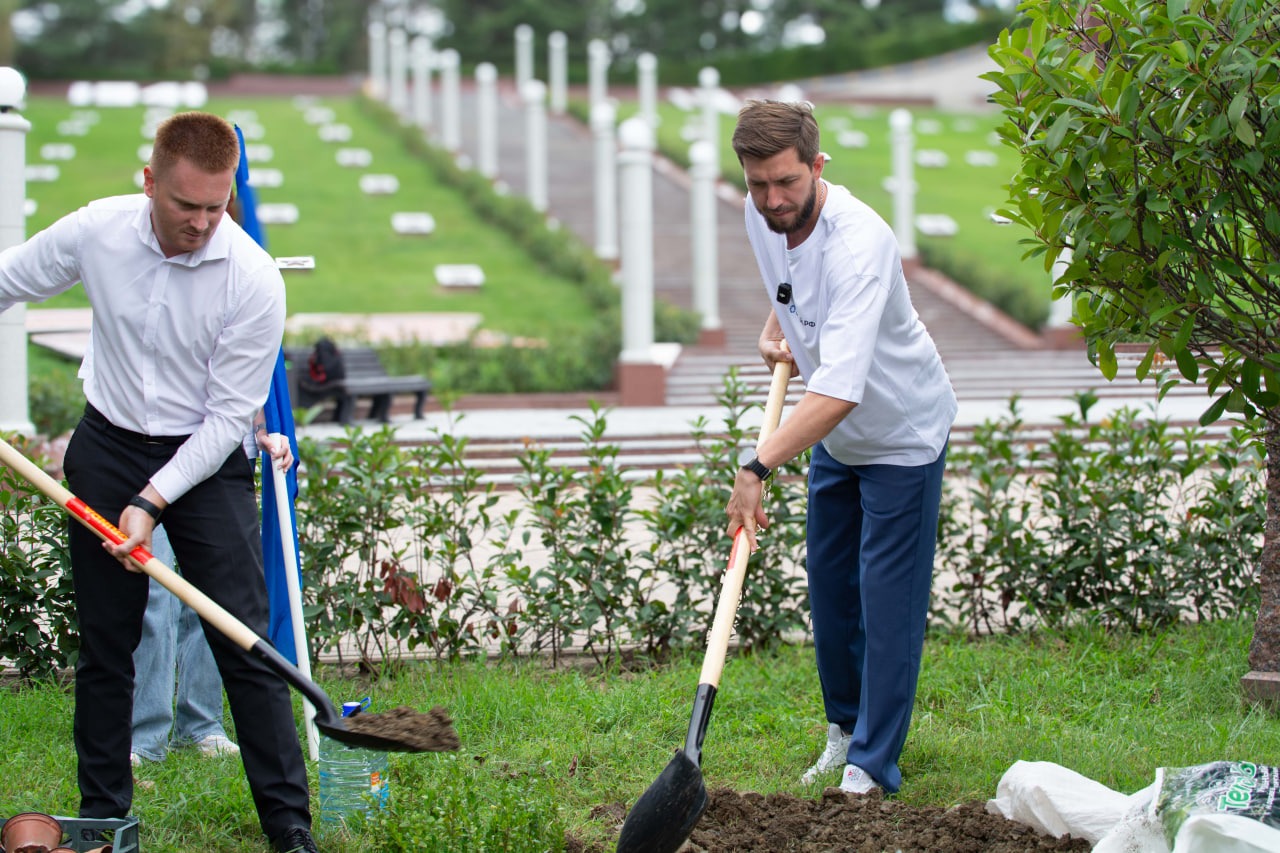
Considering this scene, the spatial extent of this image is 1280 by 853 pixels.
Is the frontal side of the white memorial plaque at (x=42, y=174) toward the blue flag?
yes

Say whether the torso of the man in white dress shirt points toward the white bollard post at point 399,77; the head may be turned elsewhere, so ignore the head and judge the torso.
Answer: no

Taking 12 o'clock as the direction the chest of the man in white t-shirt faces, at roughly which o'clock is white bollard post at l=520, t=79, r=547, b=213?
The white bollard post is roughly at 4 o'clock from the man in white t-shirt.

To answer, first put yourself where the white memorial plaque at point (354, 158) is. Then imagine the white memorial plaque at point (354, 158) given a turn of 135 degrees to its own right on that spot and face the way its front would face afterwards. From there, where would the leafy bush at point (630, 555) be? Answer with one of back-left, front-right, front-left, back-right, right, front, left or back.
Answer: back-left

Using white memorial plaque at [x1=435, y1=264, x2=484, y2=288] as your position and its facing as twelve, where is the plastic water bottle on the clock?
The plastic water bottle is roughly at 12 o'clock from the white memorial plaque.

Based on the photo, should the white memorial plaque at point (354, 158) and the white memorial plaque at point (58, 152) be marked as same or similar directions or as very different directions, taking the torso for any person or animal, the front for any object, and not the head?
same or similar directions

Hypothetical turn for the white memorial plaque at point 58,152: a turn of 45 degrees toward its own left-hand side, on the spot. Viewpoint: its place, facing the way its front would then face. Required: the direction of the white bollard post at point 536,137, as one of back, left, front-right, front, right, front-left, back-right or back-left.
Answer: front

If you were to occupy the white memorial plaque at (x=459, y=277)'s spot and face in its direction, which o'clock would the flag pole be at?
The flag pole is roughly at 12 o'clock from the white memorial plaque.

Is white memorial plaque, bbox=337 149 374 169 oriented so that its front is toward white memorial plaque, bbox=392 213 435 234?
yes

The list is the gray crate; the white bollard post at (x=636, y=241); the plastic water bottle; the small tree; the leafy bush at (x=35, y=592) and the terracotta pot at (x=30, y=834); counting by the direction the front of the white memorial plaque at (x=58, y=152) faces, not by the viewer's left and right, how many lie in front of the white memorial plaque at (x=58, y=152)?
6

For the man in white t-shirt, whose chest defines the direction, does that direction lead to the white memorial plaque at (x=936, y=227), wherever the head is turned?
no

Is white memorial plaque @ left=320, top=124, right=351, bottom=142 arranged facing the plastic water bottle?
yes

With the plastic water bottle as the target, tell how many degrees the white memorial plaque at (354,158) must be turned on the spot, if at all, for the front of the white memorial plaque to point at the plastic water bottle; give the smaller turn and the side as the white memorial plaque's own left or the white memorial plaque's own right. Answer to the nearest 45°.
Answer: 0° — it already faces it

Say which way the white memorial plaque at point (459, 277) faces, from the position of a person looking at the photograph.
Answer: facing the viewer

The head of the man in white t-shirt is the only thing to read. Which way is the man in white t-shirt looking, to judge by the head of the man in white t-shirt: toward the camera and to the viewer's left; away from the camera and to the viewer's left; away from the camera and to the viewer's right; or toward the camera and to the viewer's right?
toward the camera and to the viewer's left

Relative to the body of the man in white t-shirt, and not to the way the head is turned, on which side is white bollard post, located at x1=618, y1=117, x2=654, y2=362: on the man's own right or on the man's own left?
on the man's own right

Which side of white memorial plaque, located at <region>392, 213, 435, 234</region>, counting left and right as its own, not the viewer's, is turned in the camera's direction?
front

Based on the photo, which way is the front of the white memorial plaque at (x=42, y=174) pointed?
toward the camera

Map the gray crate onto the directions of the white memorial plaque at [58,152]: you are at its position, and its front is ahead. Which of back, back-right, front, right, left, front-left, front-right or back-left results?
front
